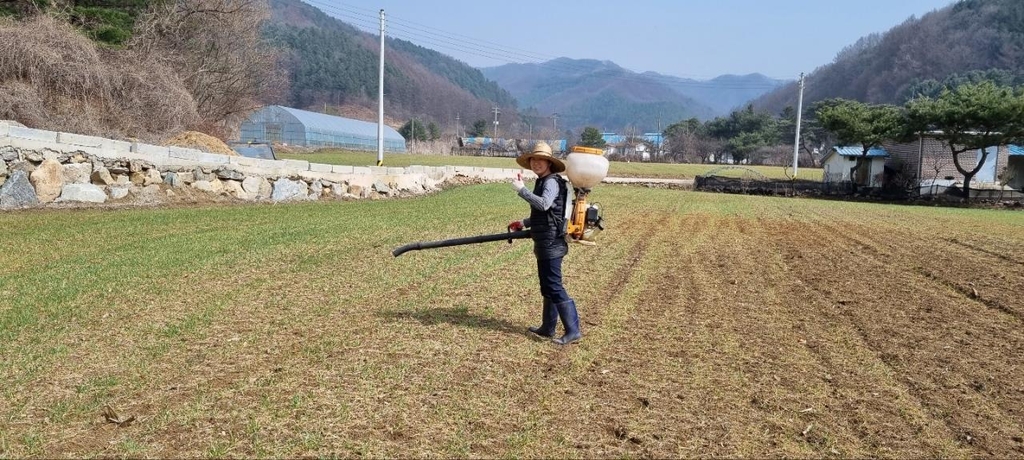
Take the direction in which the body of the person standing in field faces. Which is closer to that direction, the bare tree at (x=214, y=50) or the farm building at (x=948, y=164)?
the bare tree

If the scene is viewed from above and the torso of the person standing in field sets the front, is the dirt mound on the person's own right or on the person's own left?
on the person's own right

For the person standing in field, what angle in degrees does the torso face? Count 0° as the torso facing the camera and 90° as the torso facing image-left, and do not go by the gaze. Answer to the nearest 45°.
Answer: approximately 90°

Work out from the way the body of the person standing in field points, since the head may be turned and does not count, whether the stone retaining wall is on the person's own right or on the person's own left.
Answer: on the person's own right

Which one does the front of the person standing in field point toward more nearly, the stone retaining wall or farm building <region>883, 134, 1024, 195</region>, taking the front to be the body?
the stone retaining wall

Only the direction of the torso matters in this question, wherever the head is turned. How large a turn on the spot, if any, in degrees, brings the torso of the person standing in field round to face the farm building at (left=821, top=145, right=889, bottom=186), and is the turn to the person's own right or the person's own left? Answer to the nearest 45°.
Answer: approximately 135° to the person's own right

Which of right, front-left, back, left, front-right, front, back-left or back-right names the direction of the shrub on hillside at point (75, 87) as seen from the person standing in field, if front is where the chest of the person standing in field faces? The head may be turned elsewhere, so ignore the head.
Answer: front-right
